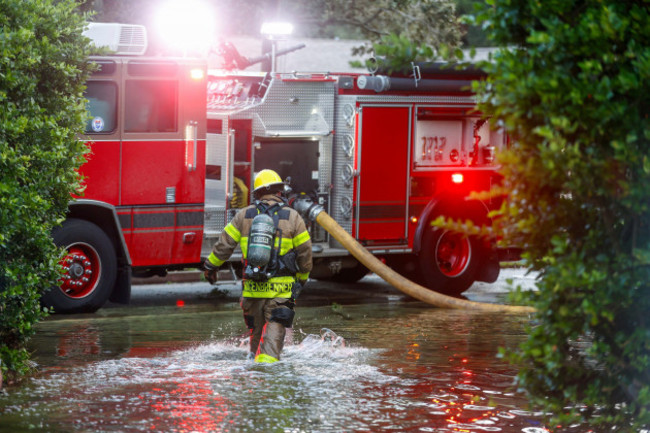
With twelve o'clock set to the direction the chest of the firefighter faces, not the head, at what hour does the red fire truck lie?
The red fire truck is roughly at 12 o'clock from the firefighter.

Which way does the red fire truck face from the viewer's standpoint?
to the viewer's left

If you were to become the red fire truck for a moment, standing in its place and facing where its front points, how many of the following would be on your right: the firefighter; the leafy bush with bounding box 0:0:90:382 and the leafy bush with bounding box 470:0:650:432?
0

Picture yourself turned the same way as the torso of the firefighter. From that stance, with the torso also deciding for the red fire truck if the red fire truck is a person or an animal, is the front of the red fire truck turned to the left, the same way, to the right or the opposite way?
to the left

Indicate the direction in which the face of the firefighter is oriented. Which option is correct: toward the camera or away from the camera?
away from the camera

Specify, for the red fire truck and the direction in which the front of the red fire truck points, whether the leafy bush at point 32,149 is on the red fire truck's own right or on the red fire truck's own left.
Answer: on the red fire truck's own left

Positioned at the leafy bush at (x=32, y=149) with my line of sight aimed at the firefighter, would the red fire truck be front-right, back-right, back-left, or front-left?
front-left

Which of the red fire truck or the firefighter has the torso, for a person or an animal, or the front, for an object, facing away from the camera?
the firefighter

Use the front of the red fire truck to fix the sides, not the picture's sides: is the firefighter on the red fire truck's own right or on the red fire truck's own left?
on the red fire truck's own left

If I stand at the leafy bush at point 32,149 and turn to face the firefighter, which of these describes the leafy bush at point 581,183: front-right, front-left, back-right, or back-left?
front-right

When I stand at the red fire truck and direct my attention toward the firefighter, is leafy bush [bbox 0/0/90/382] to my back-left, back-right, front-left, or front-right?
front-right

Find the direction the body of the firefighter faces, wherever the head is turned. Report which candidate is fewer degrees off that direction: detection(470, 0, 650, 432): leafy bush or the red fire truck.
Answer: the red fire truck

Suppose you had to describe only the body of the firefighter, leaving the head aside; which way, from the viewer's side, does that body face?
away from the camera

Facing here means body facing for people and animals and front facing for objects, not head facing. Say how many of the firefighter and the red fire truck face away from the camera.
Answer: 1
